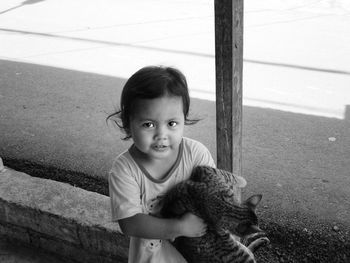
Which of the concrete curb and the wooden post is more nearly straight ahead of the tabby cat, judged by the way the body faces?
the wooden post

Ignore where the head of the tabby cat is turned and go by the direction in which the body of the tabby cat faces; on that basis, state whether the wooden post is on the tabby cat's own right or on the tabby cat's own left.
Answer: on the tabby cat's own left

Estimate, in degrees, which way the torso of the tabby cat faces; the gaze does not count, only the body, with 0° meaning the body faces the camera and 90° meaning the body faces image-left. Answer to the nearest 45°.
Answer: approximately 270°

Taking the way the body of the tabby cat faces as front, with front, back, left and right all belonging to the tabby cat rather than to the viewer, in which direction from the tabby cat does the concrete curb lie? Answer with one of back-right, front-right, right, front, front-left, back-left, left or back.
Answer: back-left
